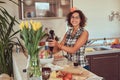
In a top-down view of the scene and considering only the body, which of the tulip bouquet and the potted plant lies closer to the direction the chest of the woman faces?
the tulip bouquet

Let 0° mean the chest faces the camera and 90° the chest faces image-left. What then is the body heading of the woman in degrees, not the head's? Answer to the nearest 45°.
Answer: approximately 45°

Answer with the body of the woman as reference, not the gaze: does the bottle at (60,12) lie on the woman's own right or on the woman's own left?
on the woman's own right

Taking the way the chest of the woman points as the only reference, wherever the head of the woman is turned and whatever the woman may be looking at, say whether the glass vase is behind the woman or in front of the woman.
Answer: in front

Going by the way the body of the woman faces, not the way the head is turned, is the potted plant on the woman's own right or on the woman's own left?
on the woman's own right

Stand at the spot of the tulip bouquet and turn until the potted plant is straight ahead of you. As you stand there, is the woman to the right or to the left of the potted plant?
right

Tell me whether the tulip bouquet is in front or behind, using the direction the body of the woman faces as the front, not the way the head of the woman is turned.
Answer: in front

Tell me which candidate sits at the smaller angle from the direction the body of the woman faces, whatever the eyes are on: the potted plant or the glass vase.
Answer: the glass vase

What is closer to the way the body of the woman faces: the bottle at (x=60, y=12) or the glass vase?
the glass vase
